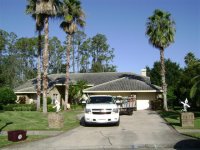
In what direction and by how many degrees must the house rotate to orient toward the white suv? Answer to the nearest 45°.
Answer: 0° — it already faces it

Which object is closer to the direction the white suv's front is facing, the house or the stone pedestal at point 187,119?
the stone pedestal

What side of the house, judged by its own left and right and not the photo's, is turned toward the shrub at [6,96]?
right

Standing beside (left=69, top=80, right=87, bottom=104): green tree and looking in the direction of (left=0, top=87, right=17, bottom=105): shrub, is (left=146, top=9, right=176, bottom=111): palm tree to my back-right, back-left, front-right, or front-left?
back-left

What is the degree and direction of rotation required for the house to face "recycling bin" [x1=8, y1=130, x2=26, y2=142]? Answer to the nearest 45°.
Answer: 0° — it already faces it

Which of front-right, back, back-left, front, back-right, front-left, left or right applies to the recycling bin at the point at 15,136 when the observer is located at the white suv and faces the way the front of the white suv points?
front-right

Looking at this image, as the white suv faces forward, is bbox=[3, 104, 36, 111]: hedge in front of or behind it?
behind

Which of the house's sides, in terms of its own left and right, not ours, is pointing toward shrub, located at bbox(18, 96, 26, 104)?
right

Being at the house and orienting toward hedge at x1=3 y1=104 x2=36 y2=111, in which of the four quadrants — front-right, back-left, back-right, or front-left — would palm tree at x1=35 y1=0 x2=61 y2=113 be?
front-left

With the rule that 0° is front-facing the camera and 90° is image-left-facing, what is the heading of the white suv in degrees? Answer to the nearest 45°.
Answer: approximately 0°

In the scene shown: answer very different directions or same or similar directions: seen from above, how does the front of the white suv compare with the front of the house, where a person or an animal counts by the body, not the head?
same or similar directions

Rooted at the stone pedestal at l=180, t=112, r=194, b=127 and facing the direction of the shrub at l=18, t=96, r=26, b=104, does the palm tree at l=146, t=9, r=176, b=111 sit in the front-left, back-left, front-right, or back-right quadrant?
front-right

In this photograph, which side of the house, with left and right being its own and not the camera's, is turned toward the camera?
front

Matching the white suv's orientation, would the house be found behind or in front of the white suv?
behind

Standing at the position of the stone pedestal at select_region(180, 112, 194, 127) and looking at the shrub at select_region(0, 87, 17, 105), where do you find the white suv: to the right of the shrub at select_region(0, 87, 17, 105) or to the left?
left

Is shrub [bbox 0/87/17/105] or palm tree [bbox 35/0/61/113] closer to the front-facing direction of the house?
the palm tree
